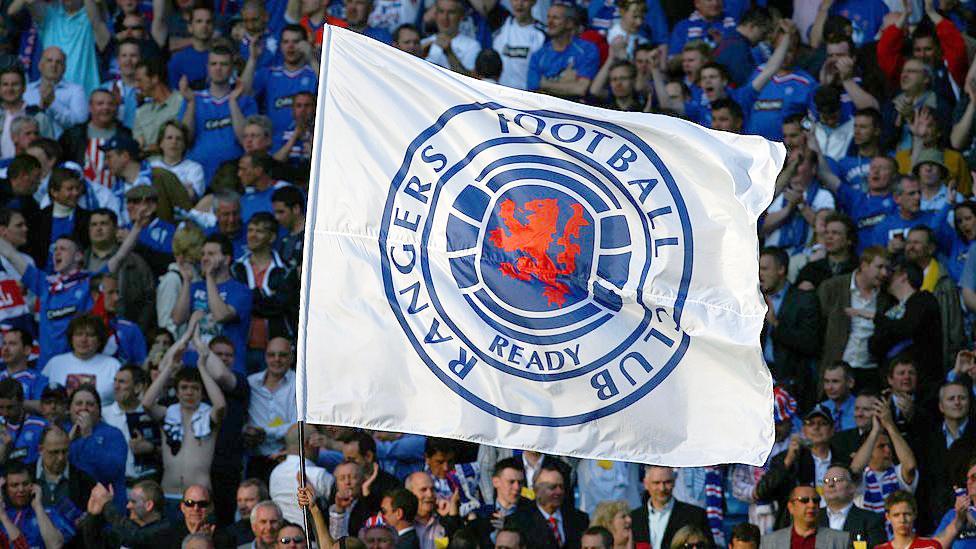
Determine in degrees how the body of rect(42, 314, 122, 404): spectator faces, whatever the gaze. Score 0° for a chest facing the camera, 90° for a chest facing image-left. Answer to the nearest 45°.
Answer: approximately 0°

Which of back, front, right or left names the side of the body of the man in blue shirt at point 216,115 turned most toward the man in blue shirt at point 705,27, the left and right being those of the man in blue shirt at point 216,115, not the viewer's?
left

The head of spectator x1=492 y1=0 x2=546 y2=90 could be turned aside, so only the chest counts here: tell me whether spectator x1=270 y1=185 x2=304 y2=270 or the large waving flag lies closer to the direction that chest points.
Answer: the large waving flag

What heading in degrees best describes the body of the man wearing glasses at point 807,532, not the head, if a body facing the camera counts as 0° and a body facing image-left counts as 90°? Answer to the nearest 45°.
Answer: approximately 0°

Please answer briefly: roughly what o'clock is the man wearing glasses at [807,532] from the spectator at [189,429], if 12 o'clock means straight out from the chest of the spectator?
The man wearing glasses is roughly at 10 o'clock from the spectator.
